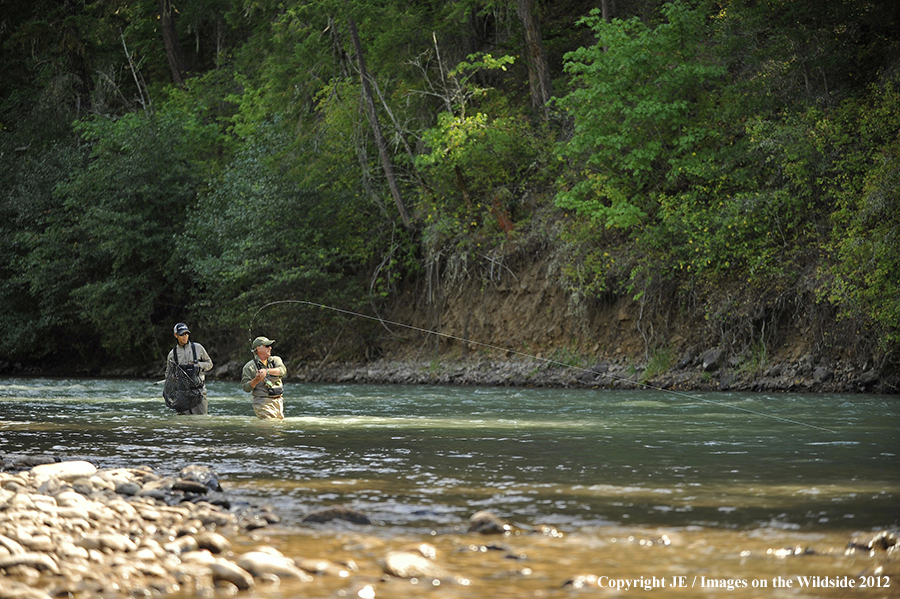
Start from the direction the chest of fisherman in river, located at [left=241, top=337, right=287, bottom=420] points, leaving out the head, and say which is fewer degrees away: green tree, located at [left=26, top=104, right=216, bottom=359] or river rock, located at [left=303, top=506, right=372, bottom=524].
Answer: the river rock

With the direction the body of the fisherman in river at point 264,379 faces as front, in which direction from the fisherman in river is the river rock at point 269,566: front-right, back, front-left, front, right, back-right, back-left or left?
front-right

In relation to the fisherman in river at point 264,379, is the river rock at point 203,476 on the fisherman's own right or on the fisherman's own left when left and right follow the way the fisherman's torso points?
on the fisherman's own right

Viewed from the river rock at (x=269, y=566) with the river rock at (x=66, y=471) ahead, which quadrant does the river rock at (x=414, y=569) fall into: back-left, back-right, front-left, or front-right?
back-right

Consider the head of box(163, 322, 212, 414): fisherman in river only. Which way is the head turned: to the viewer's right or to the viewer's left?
to the viewer's right

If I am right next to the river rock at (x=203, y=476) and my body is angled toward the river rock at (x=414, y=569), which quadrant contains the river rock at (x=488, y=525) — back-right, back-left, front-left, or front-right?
front-left

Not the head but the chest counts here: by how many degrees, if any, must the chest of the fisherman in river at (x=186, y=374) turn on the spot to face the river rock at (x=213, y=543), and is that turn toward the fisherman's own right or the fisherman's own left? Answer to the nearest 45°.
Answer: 0° — they already face it

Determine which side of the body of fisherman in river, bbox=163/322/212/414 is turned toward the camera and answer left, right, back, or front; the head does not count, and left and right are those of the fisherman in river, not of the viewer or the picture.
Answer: front

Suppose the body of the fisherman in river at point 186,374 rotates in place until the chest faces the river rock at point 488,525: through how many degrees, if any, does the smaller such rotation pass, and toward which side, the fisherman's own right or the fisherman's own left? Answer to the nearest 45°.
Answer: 0° — they already face it

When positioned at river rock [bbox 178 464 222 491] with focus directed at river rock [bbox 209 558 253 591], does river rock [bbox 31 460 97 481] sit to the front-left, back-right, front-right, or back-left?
back-right

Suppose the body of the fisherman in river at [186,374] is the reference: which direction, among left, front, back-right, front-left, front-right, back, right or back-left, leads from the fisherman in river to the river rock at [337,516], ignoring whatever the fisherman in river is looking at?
front

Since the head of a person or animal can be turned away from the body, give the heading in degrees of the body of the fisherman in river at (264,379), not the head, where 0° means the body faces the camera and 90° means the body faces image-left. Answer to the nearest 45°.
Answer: approximately 315°

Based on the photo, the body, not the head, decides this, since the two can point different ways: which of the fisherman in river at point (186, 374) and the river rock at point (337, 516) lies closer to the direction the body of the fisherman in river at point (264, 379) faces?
the river rock

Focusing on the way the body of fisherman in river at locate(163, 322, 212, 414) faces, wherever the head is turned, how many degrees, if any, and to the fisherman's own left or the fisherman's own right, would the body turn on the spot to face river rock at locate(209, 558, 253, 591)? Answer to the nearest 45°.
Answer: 0° — they already face it

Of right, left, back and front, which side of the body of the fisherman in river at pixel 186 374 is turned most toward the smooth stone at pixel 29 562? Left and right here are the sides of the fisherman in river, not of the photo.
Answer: front

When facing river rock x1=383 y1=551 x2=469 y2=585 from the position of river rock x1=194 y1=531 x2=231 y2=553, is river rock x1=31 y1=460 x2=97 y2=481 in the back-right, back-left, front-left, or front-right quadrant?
back-left

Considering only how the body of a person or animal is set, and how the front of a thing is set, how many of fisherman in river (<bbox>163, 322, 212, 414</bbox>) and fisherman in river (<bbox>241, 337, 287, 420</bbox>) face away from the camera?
0
